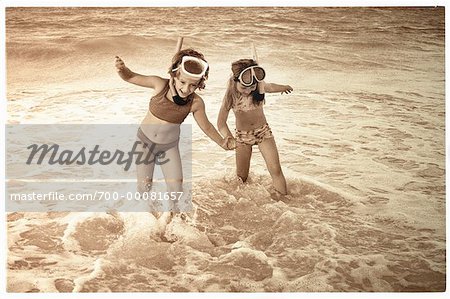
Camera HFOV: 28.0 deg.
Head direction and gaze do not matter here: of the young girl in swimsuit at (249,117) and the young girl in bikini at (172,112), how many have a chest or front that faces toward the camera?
2

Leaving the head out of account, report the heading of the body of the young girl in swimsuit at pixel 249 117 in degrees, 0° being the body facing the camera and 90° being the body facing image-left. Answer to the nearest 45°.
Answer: approximately 0°

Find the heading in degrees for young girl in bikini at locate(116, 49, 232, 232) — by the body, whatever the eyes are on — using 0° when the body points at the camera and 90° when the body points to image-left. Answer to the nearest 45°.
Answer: approximately 0°
